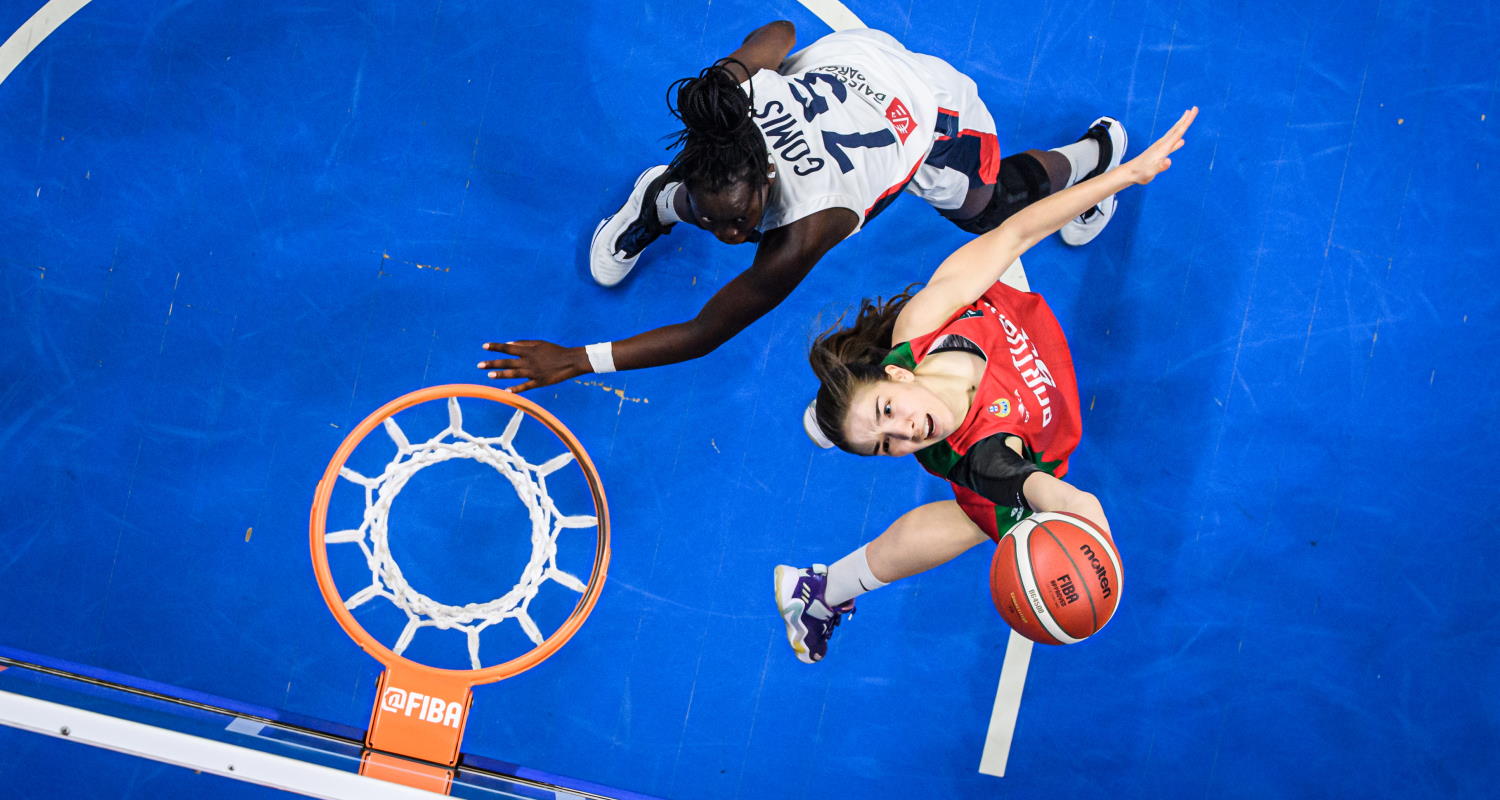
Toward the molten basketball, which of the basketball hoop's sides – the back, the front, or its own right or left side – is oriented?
right

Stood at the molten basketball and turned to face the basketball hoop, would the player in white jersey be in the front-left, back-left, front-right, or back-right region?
front-right

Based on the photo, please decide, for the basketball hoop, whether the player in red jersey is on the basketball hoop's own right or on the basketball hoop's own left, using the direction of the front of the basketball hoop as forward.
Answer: on the basketball hoop's own right

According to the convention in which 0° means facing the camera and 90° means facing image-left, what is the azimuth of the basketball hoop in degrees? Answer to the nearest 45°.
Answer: approximately 180°

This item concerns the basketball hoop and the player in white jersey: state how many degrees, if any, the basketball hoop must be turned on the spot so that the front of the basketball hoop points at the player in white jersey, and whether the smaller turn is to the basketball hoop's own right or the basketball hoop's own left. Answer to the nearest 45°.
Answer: approximately 45° to the basketball hoop's own right

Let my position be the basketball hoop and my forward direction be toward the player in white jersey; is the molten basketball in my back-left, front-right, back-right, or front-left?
front-right
